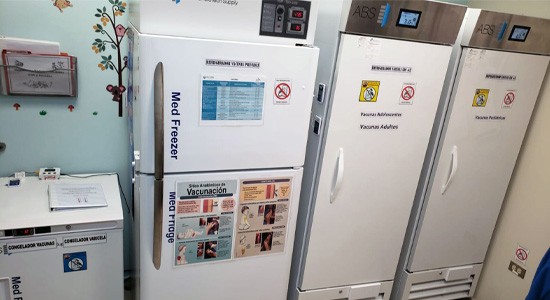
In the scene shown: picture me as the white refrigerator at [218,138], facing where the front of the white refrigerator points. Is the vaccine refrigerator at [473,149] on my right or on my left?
on my left

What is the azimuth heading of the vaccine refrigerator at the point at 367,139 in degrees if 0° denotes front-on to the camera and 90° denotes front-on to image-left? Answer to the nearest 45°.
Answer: approximately 0°

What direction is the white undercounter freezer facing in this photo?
toward the camera

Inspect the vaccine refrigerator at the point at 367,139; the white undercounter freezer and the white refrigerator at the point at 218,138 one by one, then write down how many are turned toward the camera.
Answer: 3

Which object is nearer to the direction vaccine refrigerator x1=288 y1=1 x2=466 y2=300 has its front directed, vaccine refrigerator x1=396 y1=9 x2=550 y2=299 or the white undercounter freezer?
the white undercounter freezer

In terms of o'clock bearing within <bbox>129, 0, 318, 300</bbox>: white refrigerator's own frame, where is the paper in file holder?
The paper in file holder is roughly at 4 o'clock from the white refrigerator.

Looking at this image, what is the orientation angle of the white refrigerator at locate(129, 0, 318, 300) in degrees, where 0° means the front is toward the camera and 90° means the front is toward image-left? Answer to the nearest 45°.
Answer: approximately 0°

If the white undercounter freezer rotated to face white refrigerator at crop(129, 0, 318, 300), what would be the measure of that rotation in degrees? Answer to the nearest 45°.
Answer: approximately 45° to its left

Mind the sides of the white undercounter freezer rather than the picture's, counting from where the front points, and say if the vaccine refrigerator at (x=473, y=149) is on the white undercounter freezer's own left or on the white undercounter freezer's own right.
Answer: on the white undercounter freezer's own left

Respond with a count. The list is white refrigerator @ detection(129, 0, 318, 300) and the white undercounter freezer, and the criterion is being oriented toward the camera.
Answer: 2
